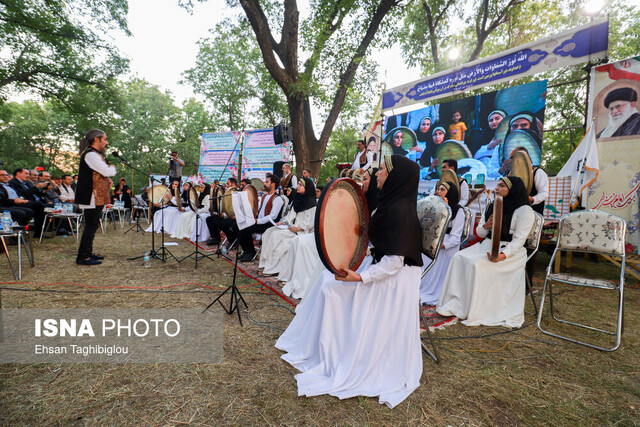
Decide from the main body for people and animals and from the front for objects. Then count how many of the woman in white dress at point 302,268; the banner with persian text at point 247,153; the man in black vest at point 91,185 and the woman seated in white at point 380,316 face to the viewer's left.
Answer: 2

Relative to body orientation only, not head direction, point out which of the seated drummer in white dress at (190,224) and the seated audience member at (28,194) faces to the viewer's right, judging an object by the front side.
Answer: the seated audience member at (28,194)

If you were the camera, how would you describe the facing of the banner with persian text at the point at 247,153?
facing the viewer

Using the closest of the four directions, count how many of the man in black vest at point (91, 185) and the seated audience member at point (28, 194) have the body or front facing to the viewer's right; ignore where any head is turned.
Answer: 2

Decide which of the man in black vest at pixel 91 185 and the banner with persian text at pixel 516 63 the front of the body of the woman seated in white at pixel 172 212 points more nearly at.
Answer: the man in black vest

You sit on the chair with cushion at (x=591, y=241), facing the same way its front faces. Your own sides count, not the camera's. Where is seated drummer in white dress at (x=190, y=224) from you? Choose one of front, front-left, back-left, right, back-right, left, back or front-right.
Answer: front-right

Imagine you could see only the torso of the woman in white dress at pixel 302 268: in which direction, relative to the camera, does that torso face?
to the viewer's left

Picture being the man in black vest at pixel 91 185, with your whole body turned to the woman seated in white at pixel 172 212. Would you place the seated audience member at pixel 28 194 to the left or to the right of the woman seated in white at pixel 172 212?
left

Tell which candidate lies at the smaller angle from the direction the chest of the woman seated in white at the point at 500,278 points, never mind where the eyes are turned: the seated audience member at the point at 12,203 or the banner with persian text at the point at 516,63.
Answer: the seated audience member

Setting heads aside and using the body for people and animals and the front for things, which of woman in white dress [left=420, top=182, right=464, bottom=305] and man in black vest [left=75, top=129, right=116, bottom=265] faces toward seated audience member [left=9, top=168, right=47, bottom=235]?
the woman in white dress

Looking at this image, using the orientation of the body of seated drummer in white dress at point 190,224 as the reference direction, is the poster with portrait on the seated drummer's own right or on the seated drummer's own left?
on the seated drummer's own left

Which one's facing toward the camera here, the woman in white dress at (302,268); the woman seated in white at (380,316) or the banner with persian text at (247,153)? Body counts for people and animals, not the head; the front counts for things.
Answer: the banner with persian text

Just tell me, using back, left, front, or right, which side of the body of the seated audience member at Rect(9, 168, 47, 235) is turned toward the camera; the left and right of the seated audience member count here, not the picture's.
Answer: right

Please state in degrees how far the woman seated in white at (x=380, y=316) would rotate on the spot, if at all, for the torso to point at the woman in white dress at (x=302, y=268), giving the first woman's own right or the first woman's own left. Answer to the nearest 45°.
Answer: approximately 45° to the first woman's own right

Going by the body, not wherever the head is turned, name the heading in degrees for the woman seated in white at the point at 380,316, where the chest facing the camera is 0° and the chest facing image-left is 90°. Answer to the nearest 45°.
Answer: approximately 90°

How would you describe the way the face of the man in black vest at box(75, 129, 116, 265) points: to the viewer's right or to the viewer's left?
to the viewer's right

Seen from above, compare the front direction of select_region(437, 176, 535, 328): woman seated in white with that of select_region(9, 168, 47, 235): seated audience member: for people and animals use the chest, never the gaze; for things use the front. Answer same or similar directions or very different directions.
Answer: very different directions
